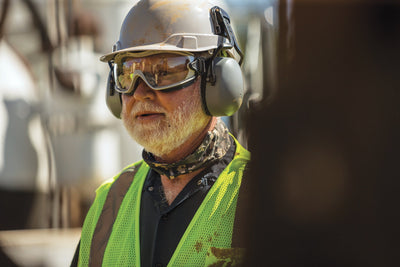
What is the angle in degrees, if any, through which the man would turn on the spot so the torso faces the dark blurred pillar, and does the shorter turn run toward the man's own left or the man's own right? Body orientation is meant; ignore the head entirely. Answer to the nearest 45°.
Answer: approximately 45° to the man's own left

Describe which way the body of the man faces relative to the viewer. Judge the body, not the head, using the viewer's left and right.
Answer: facing the viewer and to the left of the viewer

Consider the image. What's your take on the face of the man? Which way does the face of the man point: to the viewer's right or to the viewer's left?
to the viewer's left
